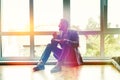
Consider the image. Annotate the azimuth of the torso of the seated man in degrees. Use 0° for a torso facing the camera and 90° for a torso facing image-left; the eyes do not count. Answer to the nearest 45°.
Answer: approximately 45°
